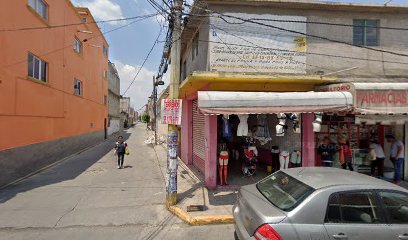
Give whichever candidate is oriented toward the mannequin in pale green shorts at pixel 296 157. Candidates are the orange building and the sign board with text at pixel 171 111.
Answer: the orange building

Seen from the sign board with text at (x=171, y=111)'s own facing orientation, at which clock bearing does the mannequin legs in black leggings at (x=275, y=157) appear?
The mannequin legs in black leggings is roughly at 8 o'clock from the sign board with text.

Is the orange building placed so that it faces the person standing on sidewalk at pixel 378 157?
yes

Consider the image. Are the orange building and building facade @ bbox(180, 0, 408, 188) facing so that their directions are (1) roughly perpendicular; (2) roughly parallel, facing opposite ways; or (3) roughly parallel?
roughly perpendicular

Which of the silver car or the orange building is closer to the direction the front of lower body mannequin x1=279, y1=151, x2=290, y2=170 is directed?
the silver car

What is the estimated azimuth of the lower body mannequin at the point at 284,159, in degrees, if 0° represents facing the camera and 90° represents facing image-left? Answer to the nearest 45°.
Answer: approximately 0°

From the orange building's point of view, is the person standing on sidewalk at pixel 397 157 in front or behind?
in front

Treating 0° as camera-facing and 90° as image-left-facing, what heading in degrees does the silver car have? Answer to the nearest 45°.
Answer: approximately 225°

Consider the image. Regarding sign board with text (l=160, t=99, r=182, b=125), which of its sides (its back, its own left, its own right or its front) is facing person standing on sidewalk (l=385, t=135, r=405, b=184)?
left

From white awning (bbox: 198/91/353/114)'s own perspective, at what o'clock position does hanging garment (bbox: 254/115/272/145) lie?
The hanging garment is roughly at 6 o'clock from the white awning.

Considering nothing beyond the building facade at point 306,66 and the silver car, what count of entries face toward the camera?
1
